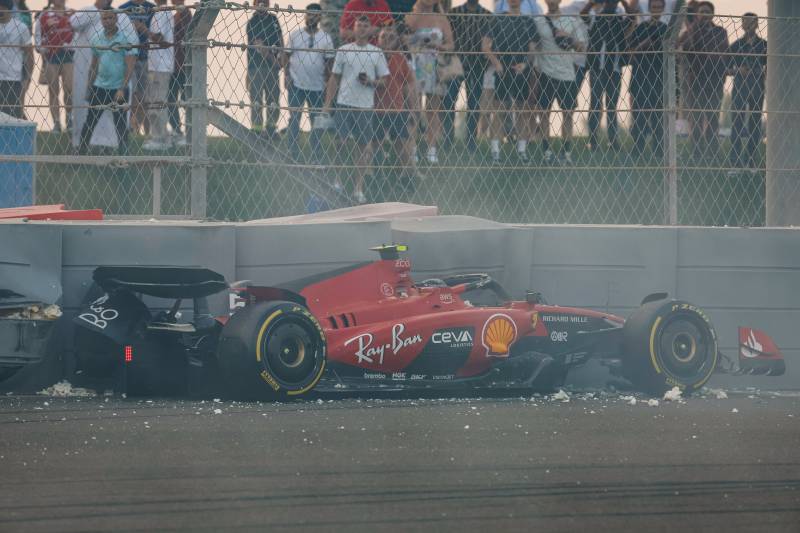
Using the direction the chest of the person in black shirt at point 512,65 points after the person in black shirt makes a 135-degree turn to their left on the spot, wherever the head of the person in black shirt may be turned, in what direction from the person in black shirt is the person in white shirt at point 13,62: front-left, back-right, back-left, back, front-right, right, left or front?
back-left

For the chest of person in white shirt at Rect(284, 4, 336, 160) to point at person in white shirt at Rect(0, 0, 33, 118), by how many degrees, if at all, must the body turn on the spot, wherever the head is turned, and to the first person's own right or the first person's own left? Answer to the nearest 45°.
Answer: approximately 90° to the first person's own right

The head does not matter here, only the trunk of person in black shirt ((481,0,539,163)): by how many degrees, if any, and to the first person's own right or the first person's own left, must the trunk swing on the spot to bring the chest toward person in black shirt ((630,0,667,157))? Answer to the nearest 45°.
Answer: approximately 90° to the first person's own left

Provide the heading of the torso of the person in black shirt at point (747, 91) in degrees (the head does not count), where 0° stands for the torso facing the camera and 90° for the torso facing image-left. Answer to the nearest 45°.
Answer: approximately 0°

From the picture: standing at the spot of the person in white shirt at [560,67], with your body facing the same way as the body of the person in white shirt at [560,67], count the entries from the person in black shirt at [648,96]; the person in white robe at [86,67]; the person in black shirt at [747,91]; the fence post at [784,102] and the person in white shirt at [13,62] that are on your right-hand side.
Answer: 2
